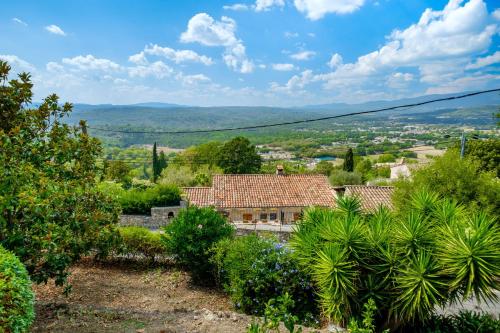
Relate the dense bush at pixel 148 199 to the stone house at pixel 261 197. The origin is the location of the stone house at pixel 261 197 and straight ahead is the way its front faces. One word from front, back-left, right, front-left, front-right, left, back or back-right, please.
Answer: front-right

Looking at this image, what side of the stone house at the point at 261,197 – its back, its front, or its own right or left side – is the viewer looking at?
front

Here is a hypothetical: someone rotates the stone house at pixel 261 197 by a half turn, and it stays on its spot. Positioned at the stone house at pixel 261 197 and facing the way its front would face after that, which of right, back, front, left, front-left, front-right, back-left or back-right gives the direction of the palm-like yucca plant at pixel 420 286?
back

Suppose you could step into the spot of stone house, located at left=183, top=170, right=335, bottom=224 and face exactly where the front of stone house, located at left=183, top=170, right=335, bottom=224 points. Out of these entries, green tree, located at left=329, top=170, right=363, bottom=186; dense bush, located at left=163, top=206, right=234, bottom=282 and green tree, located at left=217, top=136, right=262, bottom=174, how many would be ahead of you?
1

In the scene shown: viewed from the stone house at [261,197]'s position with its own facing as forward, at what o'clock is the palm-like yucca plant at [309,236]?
The palm-like yucca plant is roughly at 12 o'clock from the stone house.

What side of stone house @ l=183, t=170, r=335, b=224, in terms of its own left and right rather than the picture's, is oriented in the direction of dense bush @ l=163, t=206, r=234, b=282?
front

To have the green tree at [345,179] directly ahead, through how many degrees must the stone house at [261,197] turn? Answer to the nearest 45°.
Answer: approximately 135° to its left

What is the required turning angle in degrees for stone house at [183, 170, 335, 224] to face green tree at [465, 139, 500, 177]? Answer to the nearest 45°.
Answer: approximately 90° to its left

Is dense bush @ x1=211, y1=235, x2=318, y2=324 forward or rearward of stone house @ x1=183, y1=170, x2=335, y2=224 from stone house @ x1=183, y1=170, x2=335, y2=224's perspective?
forward

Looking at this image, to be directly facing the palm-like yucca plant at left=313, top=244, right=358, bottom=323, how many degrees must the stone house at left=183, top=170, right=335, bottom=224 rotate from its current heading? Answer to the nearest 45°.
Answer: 0° — it already faces it

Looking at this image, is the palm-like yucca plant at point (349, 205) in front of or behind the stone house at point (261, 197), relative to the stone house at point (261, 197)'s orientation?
in front

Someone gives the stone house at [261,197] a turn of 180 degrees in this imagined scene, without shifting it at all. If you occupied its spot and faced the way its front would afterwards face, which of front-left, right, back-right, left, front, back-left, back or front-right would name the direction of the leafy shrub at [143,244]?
back

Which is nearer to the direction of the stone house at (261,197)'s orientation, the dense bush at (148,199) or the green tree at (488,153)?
the dense bush
